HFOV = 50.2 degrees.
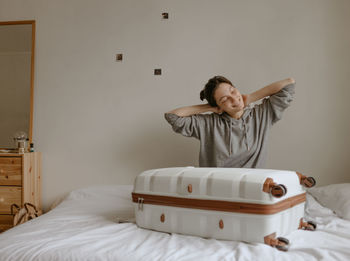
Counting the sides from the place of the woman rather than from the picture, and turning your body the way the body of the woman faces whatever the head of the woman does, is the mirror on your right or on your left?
on your right

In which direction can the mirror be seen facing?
toward the camera

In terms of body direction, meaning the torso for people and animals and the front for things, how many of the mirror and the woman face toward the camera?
2

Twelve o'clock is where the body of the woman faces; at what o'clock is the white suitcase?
The white suitcase is roughly at 12 o'clock from the woman.

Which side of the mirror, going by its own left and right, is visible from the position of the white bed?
front

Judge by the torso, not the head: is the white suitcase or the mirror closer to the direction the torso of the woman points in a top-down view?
the white suitcase

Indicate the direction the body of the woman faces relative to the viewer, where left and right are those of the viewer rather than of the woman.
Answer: facing the viewer

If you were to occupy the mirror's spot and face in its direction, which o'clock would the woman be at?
The woman is roughly at 11 o'clock from the mirror.
